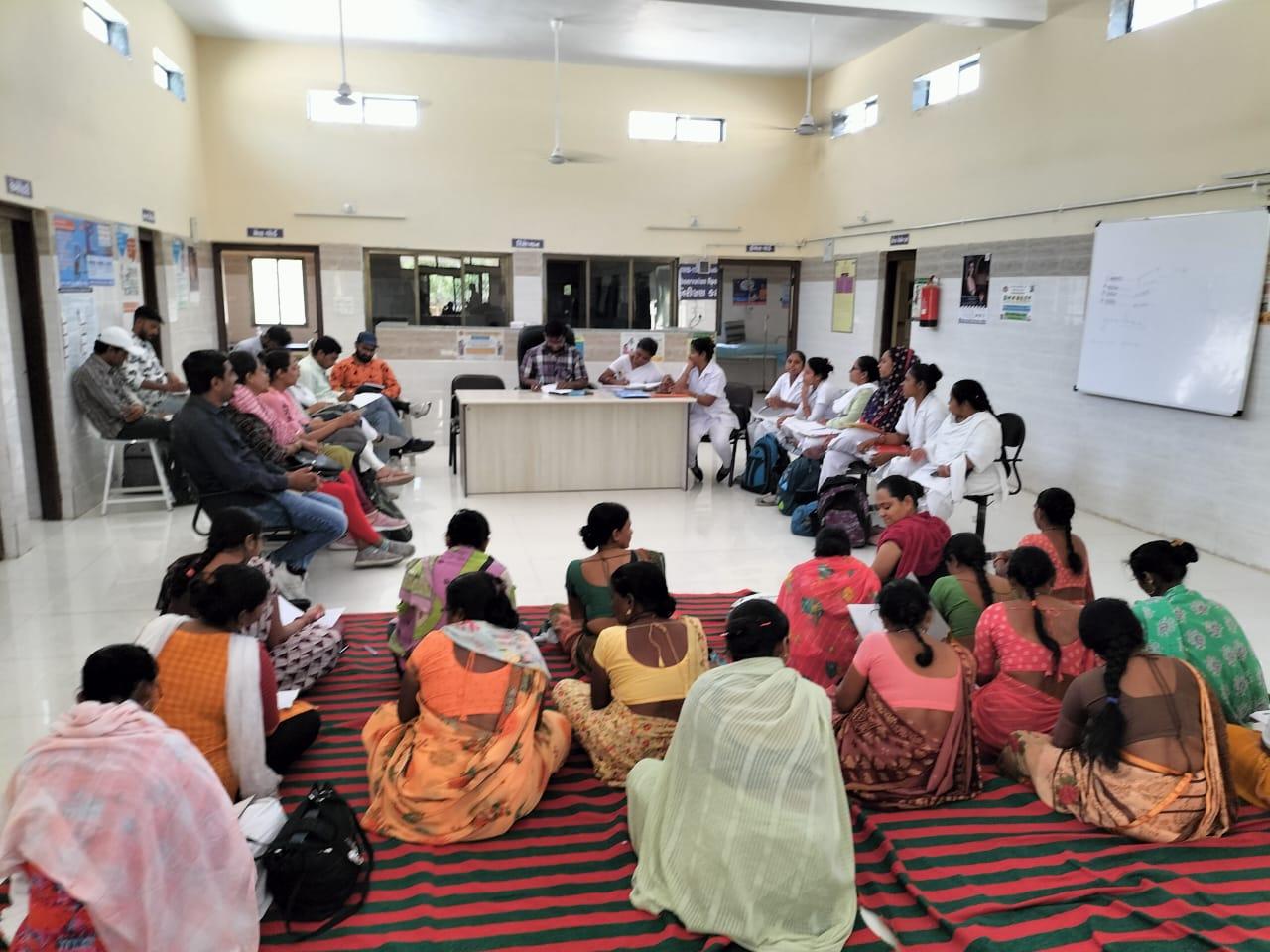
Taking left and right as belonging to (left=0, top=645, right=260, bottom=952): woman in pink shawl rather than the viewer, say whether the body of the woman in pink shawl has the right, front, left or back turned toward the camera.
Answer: back

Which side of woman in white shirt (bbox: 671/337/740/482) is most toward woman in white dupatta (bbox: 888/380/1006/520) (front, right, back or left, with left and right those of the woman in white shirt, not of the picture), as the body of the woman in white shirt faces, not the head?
left

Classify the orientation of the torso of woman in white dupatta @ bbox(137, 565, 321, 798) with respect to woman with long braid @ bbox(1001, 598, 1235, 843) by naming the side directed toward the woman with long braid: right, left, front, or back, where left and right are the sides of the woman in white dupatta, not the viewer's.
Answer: right

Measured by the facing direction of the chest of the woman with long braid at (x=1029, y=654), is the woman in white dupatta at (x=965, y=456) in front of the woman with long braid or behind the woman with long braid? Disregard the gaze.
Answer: in front

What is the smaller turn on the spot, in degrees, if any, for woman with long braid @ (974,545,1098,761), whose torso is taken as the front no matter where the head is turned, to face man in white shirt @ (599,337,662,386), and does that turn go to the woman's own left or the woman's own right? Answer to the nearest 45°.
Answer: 0° — they already face them

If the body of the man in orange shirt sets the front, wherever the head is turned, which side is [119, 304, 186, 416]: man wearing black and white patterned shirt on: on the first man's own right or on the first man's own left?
on the first man's own right

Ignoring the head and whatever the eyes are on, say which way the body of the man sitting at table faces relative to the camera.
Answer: toward the camera

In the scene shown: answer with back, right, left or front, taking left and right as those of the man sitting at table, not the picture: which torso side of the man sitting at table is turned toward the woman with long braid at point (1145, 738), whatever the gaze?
front

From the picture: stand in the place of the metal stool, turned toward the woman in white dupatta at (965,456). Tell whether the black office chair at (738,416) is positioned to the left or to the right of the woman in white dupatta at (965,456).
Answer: left

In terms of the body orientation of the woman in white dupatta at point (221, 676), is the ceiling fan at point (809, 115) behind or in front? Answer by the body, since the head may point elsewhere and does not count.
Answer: in front

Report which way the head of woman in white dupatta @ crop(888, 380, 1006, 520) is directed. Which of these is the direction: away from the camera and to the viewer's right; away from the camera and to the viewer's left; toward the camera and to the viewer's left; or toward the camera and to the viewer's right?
toward the camera and to the viewer's left

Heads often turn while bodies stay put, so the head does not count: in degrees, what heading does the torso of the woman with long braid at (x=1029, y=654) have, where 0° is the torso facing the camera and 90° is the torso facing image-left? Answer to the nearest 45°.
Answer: approximately 135°

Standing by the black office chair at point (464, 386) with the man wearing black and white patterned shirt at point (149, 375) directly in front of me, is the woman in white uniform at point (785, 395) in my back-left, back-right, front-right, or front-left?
back-left

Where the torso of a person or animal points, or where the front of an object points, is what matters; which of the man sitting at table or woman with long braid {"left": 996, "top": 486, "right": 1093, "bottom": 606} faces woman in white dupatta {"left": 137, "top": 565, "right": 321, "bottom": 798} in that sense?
the man sitting at table

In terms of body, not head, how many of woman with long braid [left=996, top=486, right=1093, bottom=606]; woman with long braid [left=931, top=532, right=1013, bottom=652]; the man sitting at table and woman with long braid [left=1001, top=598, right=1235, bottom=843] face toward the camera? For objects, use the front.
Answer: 1

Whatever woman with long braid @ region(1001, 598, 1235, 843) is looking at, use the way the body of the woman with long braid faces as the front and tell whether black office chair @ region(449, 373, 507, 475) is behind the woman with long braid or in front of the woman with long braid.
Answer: in front

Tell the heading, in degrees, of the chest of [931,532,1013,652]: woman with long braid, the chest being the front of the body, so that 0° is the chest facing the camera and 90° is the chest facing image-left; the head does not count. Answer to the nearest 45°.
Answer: approximately 135°

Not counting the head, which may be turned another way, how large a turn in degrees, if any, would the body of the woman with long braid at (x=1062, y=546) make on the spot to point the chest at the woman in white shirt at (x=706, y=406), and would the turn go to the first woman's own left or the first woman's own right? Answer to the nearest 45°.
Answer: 0° — they already face them

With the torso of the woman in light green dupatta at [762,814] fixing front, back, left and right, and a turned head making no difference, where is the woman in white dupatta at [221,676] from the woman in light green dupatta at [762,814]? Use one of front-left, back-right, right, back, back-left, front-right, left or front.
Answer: left

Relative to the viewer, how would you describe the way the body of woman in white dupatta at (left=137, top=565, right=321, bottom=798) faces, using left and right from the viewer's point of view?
facing away from the viewer and to the right of the viewer
